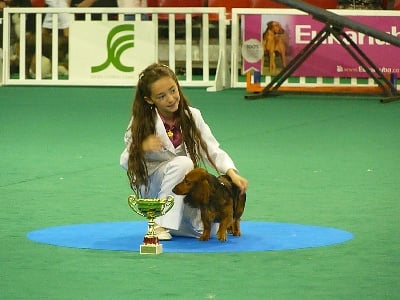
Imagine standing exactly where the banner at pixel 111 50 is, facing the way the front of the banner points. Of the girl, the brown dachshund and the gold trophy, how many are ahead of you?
3

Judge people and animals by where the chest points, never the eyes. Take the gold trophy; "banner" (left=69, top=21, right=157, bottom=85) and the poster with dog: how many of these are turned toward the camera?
3

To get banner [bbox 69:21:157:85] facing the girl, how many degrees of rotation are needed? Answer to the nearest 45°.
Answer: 0° — it already faces them

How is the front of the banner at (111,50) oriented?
toward the camera

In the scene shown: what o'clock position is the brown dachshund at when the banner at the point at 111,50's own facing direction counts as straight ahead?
The brown dachshund is roughly at 12 o'clock from the banner.

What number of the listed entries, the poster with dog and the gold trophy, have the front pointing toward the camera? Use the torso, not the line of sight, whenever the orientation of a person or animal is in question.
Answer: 2

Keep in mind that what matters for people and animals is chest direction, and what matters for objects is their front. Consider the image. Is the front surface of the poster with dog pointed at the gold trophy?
yes

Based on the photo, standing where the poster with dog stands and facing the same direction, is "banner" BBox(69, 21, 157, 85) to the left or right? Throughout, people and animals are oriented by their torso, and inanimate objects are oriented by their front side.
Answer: on its right

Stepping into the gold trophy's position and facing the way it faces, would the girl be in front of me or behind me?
behind

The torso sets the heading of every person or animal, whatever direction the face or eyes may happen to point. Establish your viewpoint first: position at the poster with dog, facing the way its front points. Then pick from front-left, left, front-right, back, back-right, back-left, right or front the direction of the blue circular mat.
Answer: front

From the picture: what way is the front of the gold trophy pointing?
toward the camera

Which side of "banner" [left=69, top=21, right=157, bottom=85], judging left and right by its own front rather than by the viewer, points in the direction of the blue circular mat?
front
